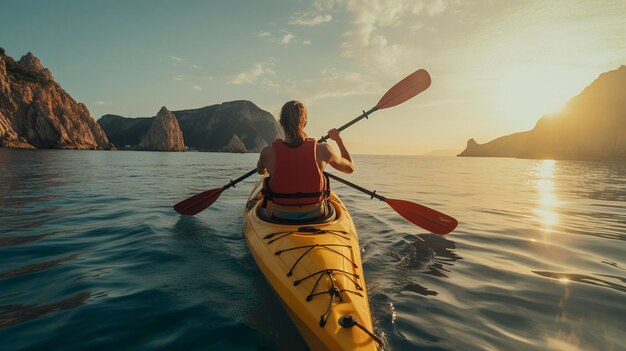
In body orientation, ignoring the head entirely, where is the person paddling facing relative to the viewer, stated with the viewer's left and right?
facing away from the viewer

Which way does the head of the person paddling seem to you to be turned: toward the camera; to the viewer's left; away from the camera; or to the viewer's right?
away from the camera
